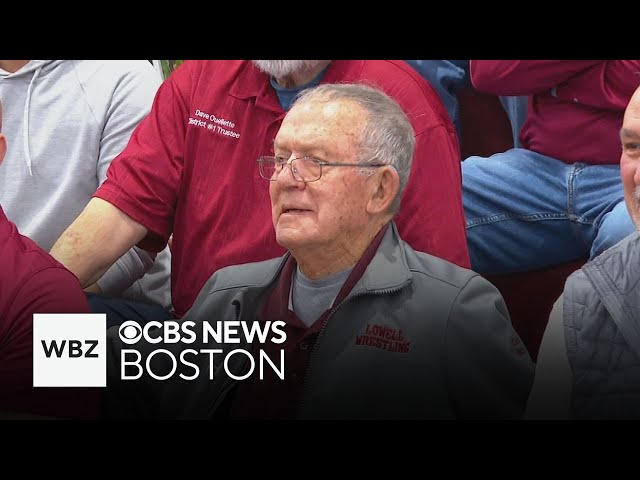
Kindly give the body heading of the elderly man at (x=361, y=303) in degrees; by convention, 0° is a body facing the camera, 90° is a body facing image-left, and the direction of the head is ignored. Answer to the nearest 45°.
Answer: approximately 45°

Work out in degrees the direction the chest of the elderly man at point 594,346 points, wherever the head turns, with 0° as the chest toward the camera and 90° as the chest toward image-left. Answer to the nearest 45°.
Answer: approximately 45°

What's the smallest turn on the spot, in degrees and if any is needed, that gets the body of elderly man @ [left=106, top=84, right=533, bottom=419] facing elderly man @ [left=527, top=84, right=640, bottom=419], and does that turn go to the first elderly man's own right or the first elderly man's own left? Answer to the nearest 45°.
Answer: approximately 135° to the first elderly man's own left
